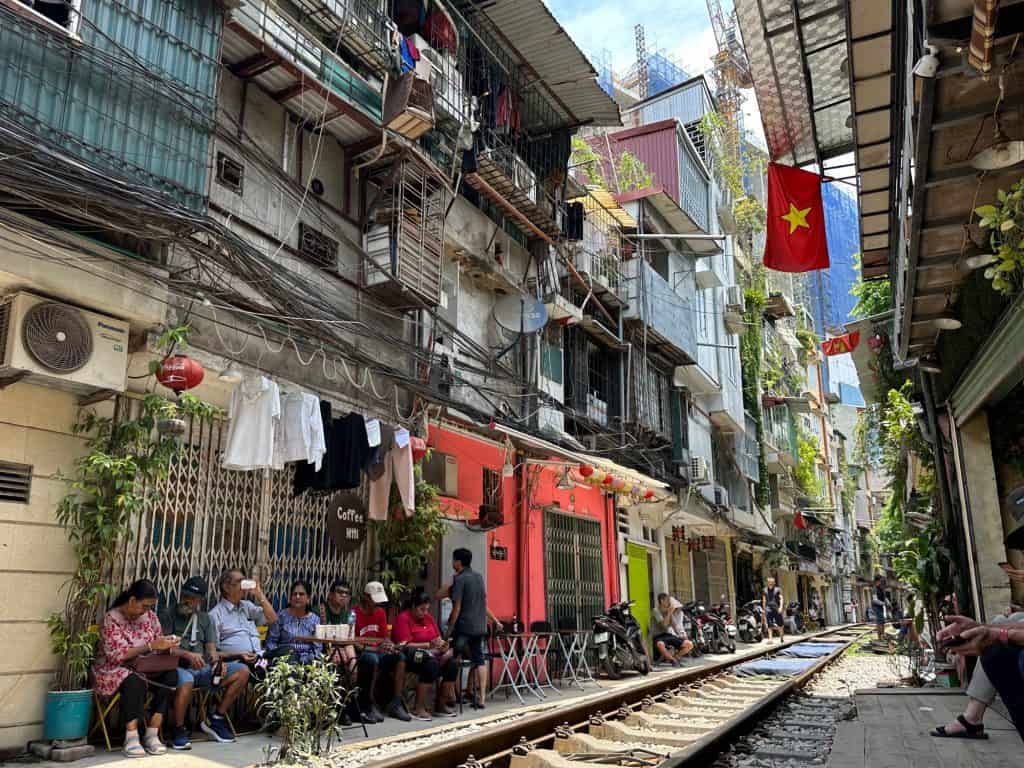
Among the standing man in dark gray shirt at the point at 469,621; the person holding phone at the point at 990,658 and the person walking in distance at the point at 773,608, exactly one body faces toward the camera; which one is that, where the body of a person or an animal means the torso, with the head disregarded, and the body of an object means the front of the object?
the person walking in distance

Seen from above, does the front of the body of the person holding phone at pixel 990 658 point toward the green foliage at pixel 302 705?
yes

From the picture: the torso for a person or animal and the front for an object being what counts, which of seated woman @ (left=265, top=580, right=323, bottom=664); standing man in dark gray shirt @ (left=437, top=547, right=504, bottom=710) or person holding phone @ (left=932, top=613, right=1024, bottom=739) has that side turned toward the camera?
the seated woman

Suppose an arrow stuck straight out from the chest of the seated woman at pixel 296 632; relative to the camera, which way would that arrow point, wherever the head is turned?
toward the camera

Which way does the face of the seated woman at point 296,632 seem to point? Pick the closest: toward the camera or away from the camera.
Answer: toward the camera

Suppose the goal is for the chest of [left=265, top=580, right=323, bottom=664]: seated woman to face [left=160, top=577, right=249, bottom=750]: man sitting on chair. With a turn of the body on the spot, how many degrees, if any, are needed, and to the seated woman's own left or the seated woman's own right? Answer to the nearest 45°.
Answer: approximately 45° to the seated woman's own right

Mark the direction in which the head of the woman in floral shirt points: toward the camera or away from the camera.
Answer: toward the camera

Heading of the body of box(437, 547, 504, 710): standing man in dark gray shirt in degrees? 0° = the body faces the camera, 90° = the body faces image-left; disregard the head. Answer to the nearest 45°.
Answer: approximately 135°

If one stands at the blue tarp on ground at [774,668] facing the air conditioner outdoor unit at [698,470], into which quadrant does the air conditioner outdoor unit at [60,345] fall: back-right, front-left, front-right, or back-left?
back-left

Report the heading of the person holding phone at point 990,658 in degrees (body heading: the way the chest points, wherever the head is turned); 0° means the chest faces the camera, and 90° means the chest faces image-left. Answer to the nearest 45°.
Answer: approximately 90°

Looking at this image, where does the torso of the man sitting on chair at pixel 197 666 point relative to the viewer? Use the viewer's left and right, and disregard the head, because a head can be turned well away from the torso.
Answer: facing the viewer and to the right of the viewer

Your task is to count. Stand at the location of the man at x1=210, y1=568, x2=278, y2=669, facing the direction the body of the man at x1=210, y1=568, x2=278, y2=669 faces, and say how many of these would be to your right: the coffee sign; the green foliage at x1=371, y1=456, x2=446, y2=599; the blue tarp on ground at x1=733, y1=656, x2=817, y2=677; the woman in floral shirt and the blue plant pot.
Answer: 2

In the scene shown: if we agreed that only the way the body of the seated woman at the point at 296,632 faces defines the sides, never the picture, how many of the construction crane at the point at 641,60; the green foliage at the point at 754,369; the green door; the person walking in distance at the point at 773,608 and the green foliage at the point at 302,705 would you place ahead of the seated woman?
1

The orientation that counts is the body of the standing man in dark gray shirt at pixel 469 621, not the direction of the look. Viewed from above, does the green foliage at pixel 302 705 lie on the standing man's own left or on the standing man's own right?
on the standing man's own left

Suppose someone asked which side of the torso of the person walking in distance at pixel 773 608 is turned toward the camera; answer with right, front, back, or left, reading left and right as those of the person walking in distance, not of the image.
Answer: front
